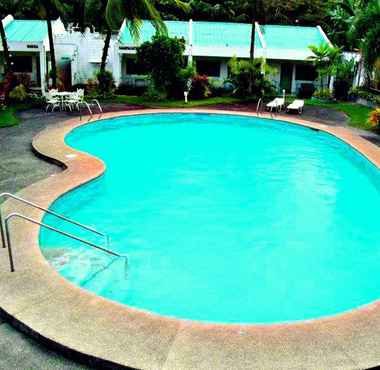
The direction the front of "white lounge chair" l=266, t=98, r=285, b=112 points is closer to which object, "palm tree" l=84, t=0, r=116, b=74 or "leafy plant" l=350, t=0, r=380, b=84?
the palm tree

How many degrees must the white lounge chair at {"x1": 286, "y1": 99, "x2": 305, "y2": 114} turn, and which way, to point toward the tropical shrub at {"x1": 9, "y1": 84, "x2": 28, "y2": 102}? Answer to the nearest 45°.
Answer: approximately 45° to its right

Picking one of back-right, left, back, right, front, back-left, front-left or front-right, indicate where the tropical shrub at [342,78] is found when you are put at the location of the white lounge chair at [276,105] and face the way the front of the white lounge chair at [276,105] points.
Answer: back

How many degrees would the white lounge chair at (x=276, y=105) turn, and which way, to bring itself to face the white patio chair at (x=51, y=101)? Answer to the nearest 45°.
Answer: approximately 45° to its right

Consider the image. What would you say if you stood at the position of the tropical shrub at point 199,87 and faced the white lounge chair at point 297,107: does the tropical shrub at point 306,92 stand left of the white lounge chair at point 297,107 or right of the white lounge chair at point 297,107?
left

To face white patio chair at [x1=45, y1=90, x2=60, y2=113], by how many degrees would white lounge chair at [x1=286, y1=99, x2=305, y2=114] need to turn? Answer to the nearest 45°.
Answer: approximately 45° to its right

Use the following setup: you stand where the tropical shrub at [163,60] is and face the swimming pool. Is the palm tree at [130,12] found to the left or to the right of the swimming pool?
right

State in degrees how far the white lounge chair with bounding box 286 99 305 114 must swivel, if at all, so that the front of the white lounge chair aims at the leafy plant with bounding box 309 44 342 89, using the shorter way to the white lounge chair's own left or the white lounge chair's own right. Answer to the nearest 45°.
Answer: approximately 135° to the white lounge chair's own right

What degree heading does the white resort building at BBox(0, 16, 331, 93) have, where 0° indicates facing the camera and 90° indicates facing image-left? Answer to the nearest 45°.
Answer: approximately 0°

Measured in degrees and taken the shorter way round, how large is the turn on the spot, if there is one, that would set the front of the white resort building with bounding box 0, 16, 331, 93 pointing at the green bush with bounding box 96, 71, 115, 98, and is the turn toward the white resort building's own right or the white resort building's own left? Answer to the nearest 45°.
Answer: approximately 45° to the white resort building's own right
